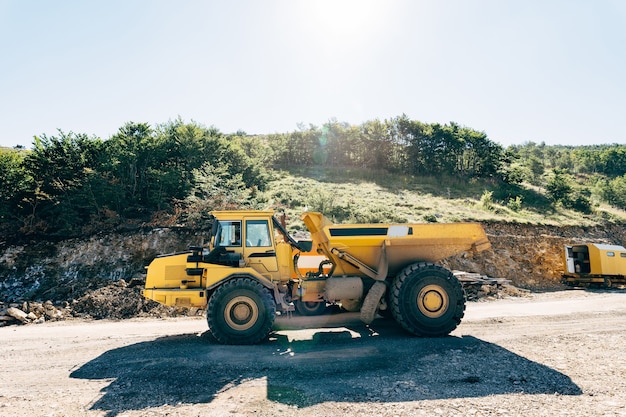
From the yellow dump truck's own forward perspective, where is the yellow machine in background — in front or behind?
behind

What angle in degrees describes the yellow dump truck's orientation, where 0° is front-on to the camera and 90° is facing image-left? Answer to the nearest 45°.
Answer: approximately 90°
